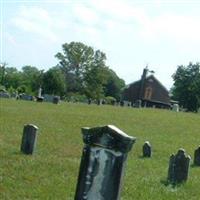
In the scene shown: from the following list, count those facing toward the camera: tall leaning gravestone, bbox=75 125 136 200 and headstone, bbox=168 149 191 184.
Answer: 2

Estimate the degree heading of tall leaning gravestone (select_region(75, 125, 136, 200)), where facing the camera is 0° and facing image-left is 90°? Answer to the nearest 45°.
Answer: approximately 0°

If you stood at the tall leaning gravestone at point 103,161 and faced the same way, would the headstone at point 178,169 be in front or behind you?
behind

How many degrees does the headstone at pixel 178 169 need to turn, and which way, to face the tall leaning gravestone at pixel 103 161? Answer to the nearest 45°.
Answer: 0° — it already faces it

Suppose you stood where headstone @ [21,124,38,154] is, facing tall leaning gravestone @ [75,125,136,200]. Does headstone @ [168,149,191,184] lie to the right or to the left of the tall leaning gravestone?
left

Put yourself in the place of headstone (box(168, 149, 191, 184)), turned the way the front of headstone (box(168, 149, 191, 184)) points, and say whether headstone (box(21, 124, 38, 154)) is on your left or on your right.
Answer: on your right

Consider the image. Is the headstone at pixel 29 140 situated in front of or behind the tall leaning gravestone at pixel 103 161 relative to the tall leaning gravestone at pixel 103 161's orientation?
behind

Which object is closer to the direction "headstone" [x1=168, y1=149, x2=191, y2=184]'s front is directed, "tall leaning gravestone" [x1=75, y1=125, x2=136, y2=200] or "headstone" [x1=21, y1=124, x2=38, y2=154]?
the tall leaning gravestone
